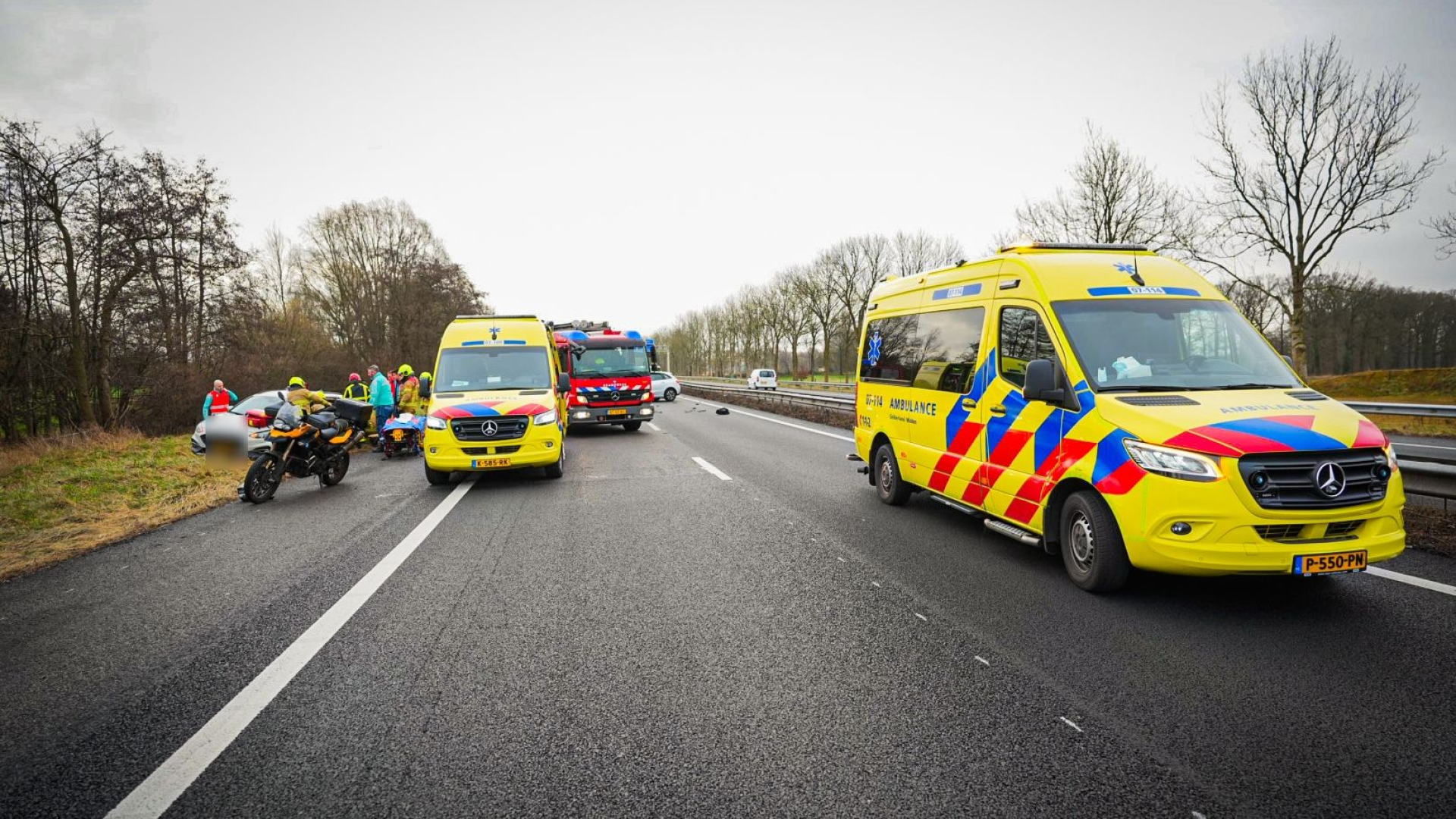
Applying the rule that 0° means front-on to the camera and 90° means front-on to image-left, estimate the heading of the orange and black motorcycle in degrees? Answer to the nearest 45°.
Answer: approximately 45°

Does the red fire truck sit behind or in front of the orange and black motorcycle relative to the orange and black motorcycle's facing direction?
behind

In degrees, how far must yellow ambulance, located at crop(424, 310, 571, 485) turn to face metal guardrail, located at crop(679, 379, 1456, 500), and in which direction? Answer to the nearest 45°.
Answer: approximately 90° to its left

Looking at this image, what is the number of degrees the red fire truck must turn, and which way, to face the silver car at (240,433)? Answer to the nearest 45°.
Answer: approximately 45° to its right

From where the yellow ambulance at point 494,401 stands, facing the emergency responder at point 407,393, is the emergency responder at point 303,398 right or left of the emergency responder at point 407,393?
left

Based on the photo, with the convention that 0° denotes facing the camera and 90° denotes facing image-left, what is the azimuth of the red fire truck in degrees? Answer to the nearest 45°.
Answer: approximately 0°

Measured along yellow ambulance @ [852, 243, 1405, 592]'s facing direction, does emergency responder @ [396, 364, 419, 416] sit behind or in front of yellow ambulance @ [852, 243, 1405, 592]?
behind

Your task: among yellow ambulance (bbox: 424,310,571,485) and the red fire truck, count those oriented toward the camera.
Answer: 2
